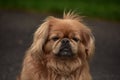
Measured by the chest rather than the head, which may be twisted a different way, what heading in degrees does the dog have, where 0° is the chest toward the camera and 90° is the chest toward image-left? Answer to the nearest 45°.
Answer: approximately 0°
